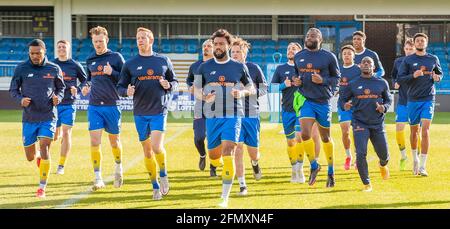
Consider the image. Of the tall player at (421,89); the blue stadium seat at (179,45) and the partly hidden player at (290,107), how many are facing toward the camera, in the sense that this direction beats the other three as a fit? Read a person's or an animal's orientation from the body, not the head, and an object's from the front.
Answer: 3

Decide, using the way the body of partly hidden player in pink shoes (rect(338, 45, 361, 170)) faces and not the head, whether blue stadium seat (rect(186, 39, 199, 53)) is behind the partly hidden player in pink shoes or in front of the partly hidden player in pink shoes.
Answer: behind

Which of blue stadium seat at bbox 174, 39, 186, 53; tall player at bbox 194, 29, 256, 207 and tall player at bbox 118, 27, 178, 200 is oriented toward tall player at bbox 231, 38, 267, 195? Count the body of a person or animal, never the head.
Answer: the blue stadium seat

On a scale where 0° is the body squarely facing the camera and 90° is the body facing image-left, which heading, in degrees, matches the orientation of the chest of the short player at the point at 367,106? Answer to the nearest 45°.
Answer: approximately 0°

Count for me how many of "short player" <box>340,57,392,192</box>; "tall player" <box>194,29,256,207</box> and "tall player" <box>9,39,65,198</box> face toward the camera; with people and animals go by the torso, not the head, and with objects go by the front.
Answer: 3

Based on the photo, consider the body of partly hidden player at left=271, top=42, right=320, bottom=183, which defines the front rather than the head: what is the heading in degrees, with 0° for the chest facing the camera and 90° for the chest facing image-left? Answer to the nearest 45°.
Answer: approximately 0°

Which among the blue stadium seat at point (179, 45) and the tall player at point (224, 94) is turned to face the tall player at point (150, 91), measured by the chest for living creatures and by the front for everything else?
the blue stadium seat
